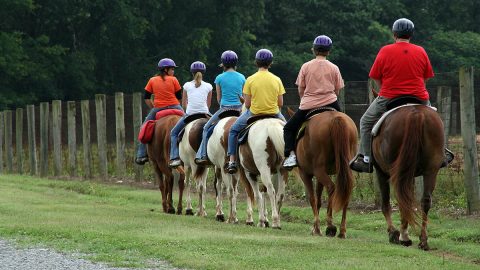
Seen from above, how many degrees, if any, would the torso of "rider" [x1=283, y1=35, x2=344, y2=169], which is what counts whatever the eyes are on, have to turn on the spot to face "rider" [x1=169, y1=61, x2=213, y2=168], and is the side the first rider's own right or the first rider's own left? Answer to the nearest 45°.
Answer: approximately 45° to the first rider's own left

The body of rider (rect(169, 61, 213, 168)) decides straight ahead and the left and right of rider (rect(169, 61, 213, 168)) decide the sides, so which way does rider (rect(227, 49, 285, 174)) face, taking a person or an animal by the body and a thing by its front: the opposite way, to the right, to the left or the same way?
the same way

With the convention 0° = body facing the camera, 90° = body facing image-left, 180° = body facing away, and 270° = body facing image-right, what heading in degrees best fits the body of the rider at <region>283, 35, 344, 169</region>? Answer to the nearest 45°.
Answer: approximately 180°

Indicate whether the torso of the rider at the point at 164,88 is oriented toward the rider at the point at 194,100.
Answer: no

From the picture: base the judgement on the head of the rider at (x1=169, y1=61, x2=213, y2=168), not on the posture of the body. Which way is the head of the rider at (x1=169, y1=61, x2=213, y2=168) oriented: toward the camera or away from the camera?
away from the camera

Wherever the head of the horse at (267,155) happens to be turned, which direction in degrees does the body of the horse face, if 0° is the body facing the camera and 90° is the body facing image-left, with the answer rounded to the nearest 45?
approximately 135°

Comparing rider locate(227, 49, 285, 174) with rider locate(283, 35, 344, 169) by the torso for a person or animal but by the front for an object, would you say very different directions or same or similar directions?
same or similar directions

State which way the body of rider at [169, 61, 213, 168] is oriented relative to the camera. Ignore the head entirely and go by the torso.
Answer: away from the camera

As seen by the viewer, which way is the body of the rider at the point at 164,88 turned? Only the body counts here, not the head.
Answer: away from the camera

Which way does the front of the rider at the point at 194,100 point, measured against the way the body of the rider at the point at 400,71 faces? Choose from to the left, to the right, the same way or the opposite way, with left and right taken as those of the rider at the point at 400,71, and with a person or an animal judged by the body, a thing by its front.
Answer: the same way

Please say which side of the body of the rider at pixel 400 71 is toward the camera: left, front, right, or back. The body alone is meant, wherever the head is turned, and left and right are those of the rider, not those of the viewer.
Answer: back

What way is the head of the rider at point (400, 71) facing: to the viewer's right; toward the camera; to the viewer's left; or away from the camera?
away from the camera
